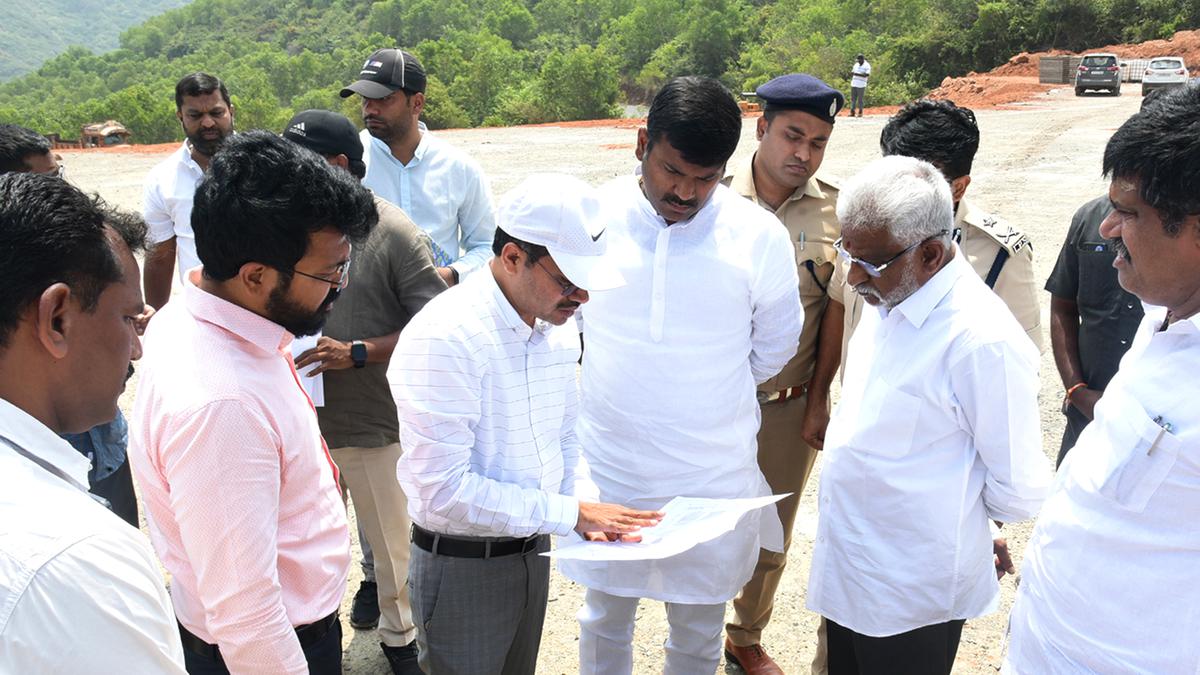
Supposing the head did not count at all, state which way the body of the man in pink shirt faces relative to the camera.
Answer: to the viewer's right

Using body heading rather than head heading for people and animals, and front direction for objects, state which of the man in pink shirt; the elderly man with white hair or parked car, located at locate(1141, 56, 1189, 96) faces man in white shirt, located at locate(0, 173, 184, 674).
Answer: the elderly man with white hair

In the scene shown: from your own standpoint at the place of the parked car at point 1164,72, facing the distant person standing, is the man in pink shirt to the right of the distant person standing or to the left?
left

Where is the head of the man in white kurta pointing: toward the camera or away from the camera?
toward the camera

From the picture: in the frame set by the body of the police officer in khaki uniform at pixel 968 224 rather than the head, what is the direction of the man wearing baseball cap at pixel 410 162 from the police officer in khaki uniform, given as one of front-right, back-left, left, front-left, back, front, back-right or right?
front-right

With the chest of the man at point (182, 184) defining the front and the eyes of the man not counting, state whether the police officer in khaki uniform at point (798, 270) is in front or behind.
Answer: in front

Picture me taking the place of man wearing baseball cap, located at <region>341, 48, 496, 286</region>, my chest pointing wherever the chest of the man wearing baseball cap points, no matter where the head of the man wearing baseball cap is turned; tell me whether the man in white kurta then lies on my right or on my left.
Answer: on my left

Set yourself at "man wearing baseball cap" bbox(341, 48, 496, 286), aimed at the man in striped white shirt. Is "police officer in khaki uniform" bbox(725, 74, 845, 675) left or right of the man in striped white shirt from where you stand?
left

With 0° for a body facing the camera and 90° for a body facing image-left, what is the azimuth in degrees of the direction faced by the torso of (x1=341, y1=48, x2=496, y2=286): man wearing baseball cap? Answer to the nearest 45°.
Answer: approximately 45°

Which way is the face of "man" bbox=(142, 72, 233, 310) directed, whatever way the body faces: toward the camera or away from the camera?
toward the camera

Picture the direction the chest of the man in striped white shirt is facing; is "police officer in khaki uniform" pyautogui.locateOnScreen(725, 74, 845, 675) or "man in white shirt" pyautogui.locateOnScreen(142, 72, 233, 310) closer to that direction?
the police officer in khaki uniform
